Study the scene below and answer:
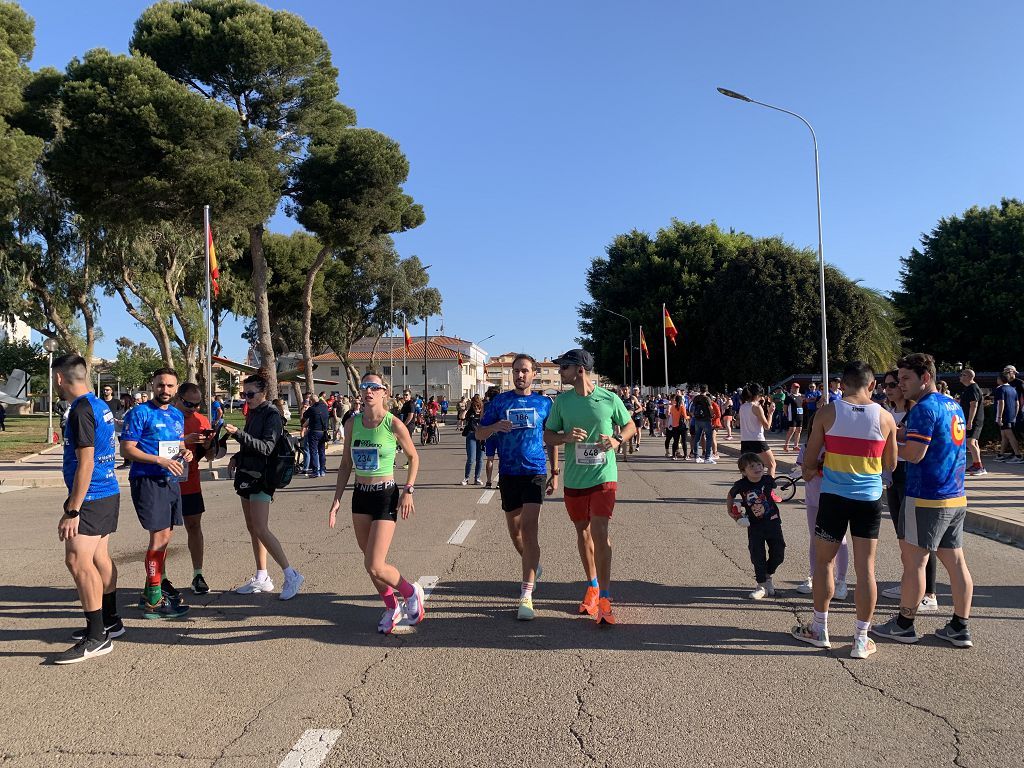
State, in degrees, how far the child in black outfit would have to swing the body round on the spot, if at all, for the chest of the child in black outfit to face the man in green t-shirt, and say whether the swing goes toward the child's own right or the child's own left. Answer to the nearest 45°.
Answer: approximately 45° to the child's own right

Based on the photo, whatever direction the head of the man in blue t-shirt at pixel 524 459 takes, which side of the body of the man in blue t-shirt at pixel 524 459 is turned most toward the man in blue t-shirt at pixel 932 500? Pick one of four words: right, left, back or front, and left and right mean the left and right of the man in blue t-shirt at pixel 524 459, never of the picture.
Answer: left

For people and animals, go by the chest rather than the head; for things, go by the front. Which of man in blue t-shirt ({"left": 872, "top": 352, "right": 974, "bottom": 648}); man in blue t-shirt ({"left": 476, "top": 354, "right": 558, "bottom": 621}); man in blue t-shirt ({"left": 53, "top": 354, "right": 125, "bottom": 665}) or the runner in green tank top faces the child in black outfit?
man in blue t-shirt ({"left": 872, "top": 352, "right": 974, "bottom": 648})

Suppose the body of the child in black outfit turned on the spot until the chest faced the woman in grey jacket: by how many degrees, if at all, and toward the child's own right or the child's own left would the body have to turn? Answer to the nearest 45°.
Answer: approximately 90° to the child's own right

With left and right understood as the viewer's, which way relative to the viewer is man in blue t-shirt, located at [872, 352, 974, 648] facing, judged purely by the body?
facing away from the viewer and to the left of the viewer

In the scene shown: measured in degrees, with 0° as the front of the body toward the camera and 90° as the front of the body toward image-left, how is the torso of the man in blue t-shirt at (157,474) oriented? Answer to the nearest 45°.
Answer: approximately 315°

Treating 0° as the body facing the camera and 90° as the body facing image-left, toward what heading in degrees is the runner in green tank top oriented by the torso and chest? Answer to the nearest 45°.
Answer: approximately 45°

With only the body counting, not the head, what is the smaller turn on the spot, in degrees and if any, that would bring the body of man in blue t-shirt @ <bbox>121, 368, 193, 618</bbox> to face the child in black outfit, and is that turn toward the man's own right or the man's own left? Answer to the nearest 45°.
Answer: approximately 45° to the man's own left

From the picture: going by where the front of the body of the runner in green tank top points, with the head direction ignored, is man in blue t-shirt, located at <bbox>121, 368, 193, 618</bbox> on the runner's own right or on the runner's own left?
on the runner's own right

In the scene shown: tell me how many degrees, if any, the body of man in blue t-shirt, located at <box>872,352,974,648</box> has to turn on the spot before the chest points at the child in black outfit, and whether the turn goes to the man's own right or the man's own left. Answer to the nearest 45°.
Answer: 0° — they already face them
